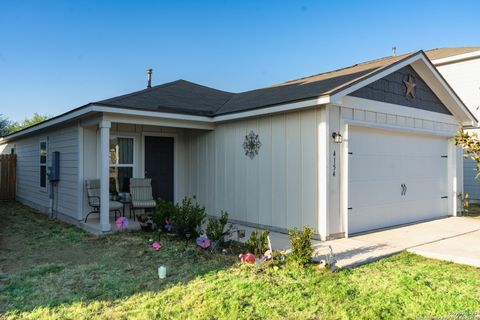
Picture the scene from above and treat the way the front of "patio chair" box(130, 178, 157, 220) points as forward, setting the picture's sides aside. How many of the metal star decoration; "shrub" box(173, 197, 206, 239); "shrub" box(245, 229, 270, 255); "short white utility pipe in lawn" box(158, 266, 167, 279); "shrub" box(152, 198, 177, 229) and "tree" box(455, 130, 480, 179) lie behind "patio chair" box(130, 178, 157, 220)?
0

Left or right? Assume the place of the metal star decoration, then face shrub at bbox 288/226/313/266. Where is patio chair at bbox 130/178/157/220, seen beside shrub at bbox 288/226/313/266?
right

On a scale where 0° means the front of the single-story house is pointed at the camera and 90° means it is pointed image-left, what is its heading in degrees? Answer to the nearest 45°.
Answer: approximately 315°

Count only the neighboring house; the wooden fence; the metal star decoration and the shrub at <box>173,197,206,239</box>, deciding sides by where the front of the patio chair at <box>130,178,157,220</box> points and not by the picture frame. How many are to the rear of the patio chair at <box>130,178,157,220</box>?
1

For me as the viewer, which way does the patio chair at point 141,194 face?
facing the viewer and to the right of the viewer

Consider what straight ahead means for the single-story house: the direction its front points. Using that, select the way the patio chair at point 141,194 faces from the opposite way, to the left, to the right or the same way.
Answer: the same way

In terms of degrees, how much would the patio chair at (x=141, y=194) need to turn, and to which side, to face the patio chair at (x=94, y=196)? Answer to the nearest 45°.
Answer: approximately 135° to its right

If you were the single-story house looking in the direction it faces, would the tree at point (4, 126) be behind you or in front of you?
behind

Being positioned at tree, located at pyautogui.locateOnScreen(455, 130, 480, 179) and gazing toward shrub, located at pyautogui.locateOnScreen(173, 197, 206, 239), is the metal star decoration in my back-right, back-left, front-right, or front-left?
front-right

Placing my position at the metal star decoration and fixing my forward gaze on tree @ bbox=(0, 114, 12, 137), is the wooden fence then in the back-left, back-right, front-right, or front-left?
front-left

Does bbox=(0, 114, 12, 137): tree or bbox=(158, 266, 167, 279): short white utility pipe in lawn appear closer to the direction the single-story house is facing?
the short white utility pipe in lawn

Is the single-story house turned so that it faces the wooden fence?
no

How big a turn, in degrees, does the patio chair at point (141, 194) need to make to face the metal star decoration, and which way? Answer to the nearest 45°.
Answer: approximately 45° to its left
